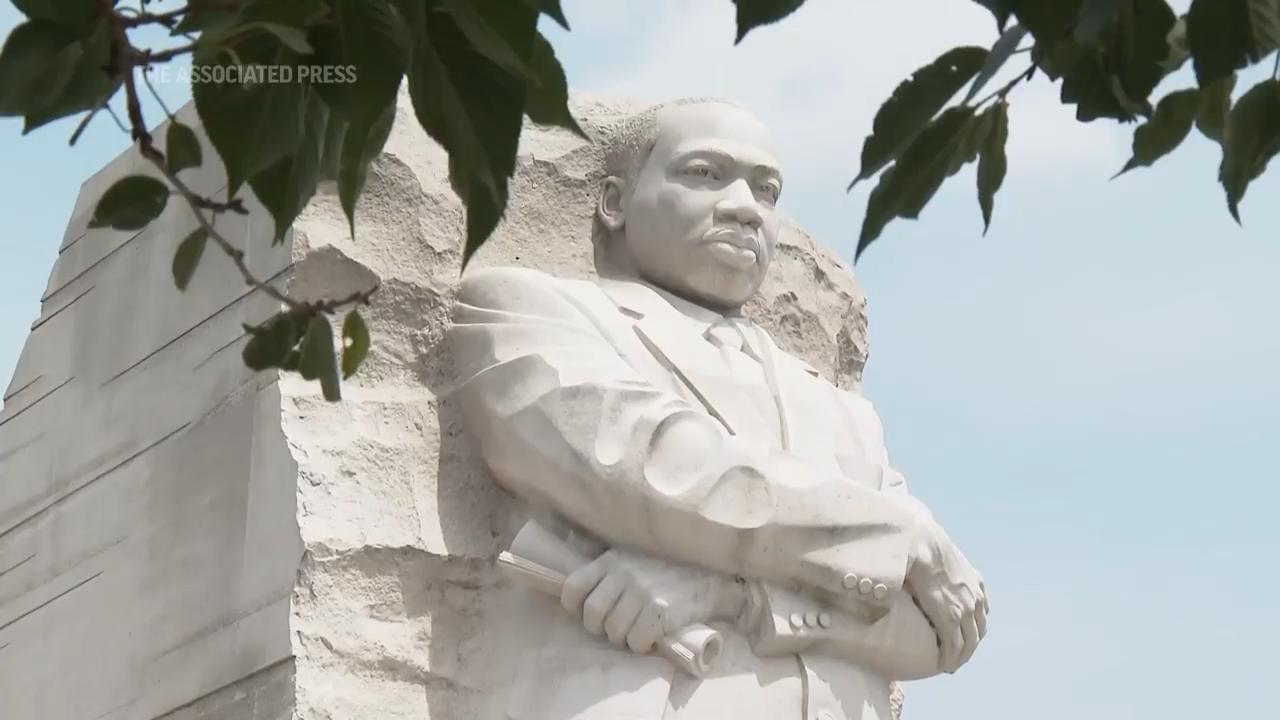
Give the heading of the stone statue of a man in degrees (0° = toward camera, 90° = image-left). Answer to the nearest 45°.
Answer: approximately 315°

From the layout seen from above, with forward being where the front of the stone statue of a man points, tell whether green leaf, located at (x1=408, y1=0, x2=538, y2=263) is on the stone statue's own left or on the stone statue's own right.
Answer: on the stone statue's own right

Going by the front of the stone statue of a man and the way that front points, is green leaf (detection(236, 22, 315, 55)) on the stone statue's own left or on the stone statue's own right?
on the stone statue's own right
